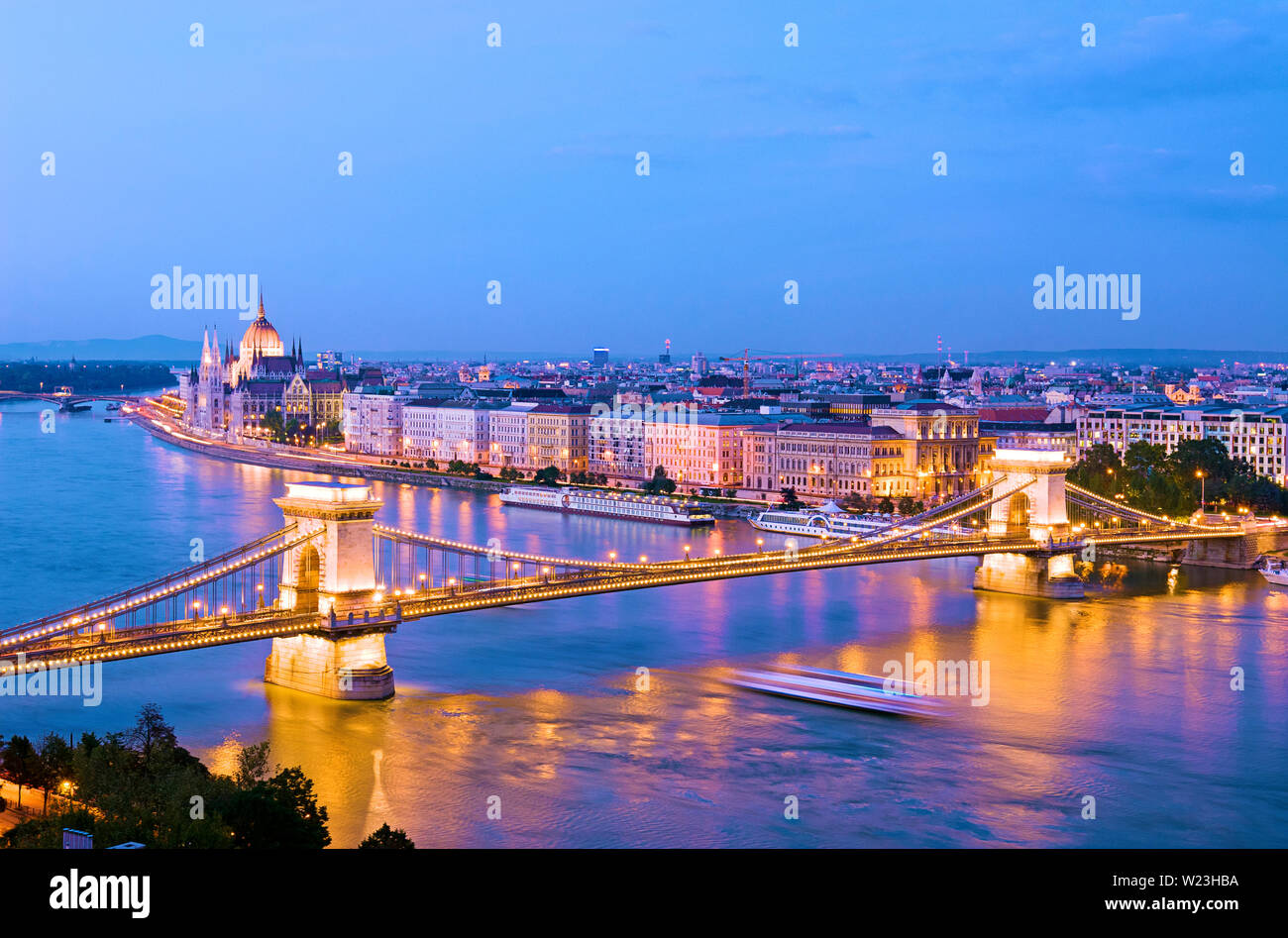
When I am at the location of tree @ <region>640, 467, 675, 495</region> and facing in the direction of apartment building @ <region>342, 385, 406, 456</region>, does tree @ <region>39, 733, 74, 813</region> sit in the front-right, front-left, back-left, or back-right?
back-left

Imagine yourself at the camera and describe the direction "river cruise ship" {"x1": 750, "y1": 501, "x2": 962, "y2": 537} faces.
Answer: facing away from the viewer and to the left of the viewer

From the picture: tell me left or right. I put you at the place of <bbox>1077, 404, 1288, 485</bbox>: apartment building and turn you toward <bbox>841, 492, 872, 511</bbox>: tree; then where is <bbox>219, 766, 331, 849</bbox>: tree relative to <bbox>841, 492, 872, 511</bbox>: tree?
left

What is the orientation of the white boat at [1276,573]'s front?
to the viewer's left

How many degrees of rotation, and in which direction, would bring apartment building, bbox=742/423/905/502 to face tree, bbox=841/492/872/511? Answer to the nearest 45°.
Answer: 0° — it already faces it

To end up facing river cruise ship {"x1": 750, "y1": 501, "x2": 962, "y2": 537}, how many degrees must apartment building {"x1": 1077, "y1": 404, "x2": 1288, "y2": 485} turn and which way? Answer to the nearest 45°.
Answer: approximately 45° to its right

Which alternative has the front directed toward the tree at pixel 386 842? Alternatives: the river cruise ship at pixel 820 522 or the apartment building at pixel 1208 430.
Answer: the apartment building

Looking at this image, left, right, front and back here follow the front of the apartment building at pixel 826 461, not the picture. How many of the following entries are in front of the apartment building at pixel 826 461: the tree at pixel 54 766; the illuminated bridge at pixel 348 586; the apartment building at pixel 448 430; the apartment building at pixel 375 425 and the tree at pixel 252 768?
3

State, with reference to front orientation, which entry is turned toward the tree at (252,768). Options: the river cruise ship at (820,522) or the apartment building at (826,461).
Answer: the apartment building
